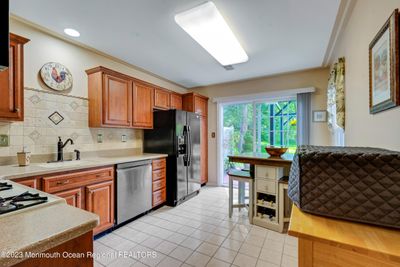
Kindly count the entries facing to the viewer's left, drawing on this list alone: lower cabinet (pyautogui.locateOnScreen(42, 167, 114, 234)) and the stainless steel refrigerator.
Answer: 0

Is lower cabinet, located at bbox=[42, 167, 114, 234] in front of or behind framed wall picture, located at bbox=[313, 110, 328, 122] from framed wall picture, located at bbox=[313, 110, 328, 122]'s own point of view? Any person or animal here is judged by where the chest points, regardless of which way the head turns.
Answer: in front

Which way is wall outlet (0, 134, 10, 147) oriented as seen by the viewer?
toward the camera

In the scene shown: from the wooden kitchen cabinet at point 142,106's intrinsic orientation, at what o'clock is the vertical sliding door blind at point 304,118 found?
The vertical sliding door blind is roughly at 11 o'clock from the wooden kitchen cabinet.

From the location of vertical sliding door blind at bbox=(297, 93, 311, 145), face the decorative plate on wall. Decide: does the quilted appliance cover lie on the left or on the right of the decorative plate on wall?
left

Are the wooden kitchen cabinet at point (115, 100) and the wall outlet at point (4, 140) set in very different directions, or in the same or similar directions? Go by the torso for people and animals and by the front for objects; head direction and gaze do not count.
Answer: same or similar directions

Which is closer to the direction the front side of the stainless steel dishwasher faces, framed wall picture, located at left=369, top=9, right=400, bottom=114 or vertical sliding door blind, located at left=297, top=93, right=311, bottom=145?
the framed wall picture

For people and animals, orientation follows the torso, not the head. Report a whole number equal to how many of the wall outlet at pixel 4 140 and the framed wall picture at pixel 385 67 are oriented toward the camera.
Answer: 1

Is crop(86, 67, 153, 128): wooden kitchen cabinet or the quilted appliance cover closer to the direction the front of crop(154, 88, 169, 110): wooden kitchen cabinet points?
the quilted appliance cover

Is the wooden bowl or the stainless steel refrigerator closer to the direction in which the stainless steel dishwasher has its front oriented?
the wooden bowl

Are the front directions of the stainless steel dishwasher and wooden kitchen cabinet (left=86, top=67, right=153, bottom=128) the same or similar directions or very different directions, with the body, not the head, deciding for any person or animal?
same or similar directions

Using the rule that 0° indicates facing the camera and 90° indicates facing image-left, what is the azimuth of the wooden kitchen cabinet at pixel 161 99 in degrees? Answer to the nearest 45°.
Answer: approximately 315°
